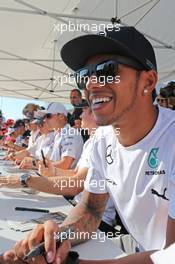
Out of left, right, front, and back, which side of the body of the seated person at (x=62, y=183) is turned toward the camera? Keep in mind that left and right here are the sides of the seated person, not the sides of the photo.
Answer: left

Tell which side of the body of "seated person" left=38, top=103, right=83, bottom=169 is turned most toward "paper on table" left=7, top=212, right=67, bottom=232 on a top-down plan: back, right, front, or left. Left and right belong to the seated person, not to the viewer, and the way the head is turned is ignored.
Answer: left

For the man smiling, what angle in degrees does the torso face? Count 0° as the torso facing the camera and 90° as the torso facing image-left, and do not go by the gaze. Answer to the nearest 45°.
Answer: approximately 45°

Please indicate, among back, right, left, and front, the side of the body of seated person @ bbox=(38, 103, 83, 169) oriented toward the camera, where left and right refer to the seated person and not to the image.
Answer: left
